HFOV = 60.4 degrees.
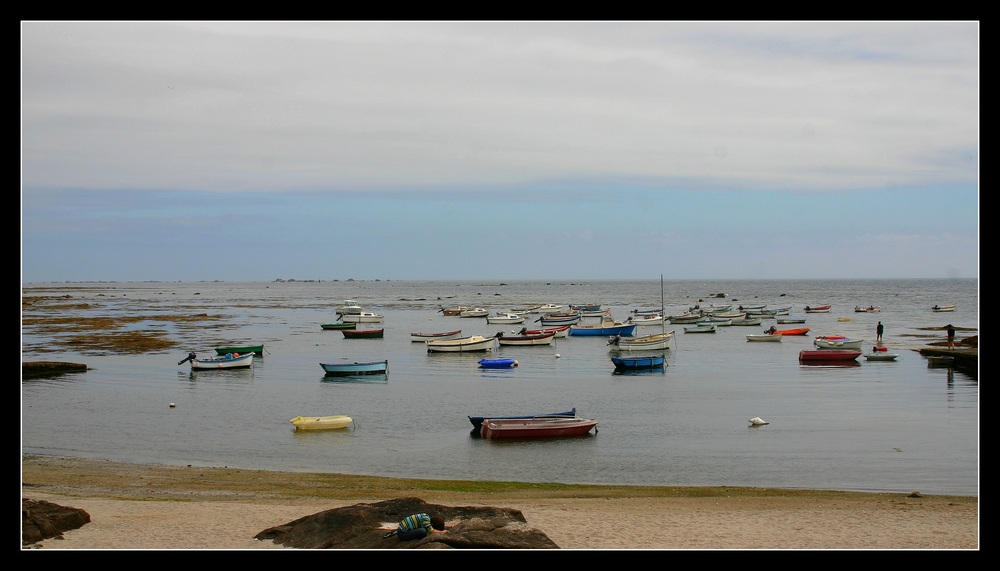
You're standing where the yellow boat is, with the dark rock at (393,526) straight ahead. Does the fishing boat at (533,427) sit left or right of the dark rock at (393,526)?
left

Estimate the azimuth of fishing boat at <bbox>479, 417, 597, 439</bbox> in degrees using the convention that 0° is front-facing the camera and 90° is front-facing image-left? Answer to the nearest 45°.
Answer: approximately 270°

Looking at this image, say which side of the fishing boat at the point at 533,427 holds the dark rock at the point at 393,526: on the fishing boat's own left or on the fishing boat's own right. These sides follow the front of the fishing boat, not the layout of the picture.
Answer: on the fishing boat's own right

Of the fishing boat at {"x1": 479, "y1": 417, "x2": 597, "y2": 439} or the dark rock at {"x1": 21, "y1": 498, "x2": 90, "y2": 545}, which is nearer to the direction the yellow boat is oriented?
the fishing boat

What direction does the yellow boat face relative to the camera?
to the viewer's right

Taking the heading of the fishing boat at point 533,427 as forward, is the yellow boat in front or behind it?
behind

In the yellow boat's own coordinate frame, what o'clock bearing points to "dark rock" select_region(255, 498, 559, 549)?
The dark rock is roughly at 3 o'clock from the yellow boat.

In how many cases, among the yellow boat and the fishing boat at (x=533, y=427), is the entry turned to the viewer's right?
2

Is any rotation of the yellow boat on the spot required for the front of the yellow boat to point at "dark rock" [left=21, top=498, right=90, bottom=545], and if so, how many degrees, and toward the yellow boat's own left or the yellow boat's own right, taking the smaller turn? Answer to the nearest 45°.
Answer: approximately 90° to the yellow boat's own right
